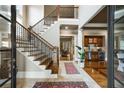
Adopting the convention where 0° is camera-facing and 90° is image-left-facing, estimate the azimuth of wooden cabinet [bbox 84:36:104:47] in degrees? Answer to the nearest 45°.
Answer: approximately 0°
